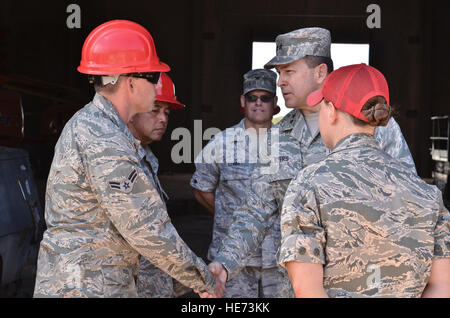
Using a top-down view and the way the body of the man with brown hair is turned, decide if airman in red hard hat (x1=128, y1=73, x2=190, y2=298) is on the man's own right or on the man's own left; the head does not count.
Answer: on the man's own right

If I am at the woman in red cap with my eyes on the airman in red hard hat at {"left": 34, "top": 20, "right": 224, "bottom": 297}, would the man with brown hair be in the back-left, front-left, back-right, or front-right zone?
front-right

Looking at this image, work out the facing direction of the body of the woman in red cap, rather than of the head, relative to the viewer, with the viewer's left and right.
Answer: facing away from the viewer and to the left of the viewer

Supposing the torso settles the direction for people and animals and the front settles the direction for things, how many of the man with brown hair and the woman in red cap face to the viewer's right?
0

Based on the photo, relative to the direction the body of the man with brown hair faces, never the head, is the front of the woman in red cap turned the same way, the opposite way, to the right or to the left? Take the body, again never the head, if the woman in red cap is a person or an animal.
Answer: to the right

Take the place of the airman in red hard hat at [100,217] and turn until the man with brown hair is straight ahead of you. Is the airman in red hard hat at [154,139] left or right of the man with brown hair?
left

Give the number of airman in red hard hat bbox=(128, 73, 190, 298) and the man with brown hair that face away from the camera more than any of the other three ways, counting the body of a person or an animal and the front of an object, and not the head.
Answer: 0

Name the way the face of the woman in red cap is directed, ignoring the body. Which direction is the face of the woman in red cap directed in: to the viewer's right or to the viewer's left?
to the viewer's left

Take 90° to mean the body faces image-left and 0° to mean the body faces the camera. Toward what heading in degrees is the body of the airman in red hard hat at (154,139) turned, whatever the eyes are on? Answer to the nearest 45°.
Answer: approximately 315°

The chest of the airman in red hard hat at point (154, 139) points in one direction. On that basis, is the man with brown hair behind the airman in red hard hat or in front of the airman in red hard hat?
in front

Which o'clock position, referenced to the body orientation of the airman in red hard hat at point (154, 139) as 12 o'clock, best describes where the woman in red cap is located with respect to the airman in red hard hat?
The woman in red cap is roughly at 1 o'clock from the airman in red hard hat.
